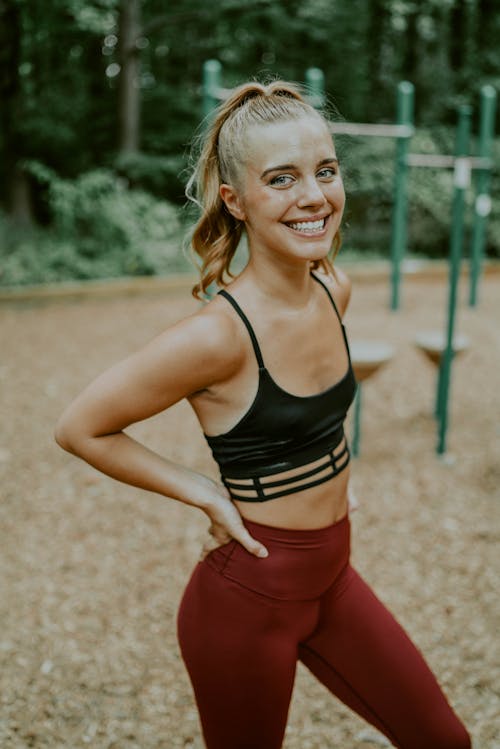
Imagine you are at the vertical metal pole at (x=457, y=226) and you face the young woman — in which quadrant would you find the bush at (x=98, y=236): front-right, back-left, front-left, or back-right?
back-right

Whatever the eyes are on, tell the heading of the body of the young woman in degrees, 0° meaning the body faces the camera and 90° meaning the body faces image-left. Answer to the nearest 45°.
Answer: approximately 315°

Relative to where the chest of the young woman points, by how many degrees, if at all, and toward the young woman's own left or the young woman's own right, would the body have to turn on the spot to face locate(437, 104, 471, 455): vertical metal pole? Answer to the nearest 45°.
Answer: approximately 135° to the young woman's own left

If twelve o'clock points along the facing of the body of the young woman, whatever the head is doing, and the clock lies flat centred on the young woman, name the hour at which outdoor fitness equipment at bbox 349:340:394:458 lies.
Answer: The outdoor fitness equipment is roughly at 8 o'clock from the young woman.

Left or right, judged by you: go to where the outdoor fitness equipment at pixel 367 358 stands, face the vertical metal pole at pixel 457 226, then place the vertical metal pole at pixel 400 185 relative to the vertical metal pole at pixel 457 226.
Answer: left

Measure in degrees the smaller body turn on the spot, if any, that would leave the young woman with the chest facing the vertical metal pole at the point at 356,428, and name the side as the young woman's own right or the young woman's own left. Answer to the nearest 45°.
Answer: approximately 135° to the young woman's own left

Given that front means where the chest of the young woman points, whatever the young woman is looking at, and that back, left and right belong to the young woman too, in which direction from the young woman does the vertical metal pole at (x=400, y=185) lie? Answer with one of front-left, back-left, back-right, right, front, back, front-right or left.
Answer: back-left
